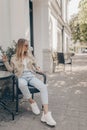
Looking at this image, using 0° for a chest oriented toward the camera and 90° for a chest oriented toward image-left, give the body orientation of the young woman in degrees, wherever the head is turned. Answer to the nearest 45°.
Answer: approximately 315°
